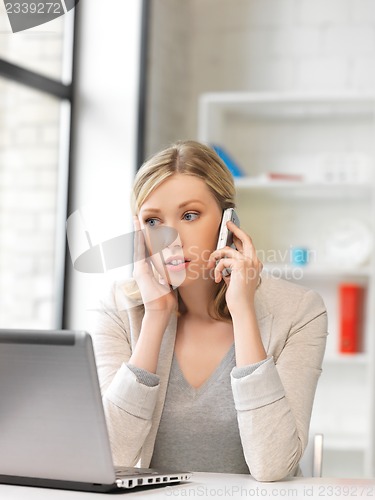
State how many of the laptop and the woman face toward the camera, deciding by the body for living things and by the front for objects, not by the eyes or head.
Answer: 1

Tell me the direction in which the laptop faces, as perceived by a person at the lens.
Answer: facing away from the viewer and to the right of the viewer

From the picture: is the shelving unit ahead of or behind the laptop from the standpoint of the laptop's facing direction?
ahead

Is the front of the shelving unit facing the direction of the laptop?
yes

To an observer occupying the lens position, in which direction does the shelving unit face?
facing the viewer

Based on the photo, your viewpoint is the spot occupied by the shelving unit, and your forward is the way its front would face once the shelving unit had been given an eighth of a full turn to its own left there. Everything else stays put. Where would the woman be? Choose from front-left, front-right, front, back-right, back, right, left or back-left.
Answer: front-right

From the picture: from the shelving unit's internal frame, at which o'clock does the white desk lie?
The white desk is roughly at 12 o'clock from the shelving unit.

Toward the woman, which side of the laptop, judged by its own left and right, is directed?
front

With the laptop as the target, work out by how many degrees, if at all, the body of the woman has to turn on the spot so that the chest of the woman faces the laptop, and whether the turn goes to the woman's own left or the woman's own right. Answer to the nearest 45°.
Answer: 0° — they already face it

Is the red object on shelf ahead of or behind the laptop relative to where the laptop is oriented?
ahead

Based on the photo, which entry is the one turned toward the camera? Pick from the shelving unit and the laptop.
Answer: the shelving unit
